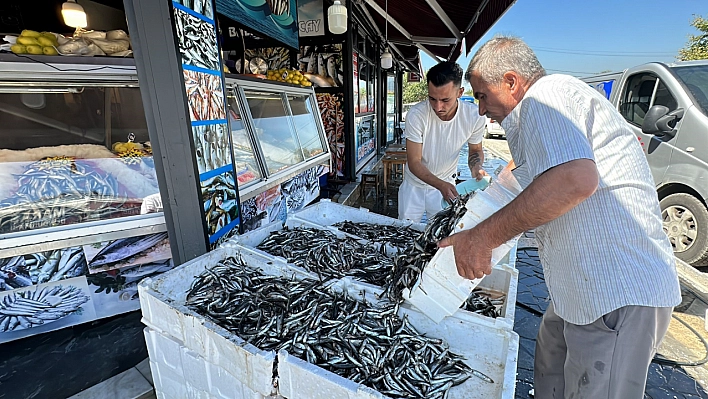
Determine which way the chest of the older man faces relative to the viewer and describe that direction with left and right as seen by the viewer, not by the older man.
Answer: facing to the left of the viewer

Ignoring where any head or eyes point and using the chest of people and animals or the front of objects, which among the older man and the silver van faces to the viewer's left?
the older man

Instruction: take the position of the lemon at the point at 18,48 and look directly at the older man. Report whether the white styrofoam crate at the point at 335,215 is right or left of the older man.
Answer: left

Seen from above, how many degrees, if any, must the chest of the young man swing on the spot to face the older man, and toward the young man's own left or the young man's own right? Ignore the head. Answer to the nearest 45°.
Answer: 0° — they already face them

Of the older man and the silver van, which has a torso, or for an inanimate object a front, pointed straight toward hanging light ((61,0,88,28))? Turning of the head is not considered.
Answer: the older man

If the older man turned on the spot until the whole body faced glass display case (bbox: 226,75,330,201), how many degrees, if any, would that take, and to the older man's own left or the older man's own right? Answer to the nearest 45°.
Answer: approximately 45° to the older man's own right

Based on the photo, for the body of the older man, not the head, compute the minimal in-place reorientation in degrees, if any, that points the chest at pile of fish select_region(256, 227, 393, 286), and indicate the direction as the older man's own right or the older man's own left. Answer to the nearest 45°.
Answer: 0° — they already face it

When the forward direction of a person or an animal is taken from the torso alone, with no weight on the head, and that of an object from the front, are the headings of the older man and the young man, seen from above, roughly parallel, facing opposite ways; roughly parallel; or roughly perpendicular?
roughly perpendicular

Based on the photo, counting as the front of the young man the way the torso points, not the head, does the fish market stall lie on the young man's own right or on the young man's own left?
on the young man's own right

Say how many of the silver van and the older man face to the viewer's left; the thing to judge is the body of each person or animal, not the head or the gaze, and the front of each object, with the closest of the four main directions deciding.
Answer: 1
